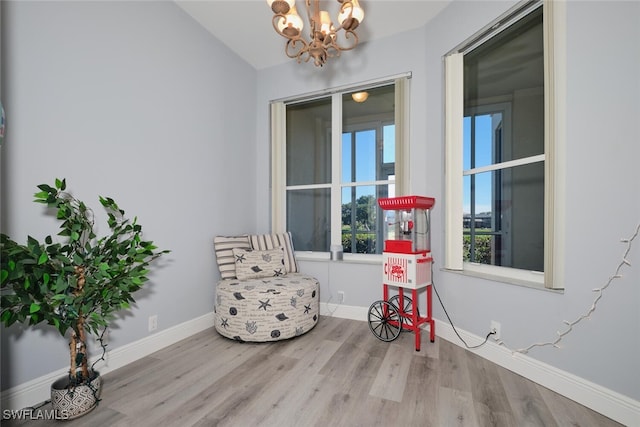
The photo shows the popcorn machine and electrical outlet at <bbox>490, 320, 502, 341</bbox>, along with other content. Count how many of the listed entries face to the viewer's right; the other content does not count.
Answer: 0

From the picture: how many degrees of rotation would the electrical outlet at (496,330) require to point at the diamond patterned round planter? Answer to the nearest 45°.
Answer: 0° — it already faces it

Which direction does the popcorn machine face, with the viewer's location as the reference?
facing the viewer and to the left of the viewer

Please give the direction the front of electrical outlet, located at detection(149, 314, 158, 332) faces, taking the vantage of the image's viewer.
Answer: facing the viewer and to the right of the viewer

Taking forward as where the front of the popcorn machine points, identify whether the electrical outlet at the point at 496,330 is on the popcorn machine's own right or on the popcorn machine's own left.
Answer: on the popcorn machine's own left

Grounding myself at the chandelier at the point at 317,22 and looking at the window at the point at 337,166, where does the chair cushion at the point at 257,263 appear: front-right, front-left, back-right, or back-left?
front-left

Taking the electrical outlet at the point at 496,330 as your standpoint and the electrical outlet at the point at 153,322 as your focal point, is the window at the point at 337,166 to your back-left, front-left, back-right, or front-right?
front-right

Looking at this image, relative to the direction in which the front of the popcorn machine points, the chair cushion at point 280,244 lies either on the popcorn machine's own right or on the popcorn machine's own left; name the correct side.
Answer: on the popcorn machine's own right

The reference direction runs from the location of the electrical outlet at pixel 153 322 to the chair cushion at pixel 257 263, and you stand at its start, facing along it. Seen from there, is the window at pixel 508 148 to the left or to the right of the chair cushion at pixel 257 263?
right

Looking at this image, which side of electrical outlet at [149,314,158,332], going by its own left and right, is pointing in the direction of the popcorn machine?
front

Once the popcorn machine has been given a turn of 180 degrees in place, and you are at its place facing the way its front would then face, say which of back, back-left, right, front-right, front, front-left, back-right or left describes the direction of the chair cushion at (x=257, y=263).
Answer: back-left

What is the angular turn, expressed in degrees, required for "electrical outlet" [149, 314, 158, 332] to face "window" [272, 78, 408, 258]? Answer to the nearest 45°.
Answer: approximately 45° to its left

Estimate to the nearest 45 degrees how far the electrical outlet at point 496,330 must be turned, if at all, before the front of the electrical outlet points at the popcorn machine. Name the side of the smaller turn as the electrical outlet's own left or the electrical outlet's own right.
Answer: approximately 45° to the electrical outlet's own right

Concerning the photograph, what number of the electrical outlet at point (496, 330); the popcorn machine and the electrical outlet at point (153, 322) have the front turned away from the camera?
0
